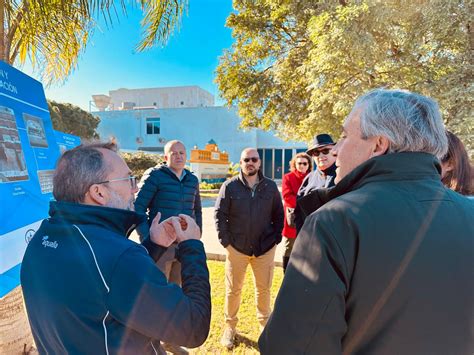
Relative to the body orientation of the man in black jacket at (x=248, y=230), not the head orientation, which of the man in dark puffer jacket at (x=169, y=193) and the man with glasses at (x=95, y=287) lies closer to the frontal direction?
the man with glasses

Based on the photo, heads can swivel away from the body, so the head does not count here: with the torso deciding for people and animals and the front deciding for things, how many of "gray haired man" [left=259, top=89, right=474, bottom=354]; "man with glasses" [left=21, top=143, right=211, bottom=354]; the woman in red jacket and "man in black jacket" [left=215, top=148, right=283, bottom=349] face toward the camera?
2

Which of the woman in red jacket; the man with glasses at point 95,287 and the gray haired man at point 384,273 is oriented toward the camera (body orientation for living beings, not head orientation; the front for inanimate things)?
the woman in red jacket

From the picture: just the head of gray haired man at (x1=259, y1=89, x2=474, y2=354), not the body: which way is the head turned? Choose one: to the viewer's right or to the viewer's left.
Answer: to the viewer's left

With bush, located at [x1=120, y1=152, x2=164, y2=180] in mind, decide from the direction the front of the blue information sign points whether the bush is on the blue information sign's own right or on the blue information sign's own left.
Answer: on the blue information sign's own left

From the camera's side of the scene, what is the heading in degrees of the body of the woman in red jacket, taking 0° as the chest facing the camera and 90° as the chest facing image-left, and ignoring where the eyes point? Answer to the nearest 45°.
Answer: approximately 0°

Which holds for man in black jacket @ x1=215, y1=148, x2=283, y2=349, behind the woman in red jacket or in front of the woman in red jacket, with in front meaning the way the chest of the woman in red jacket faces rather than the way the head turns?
in front

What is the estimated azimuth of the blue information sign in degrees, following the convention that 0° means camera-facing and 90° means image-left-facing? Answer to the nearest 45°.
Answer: approximately 315°

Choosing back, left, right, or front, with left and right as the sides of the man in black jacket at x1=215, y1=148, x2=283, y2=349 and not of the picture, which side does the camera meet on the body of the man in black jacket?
front

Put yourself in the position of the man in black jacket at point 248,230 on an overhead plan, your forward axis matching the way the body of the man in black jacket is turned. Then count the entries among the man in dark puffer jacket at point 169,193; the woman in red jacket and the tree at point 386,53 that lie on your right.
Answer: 1
